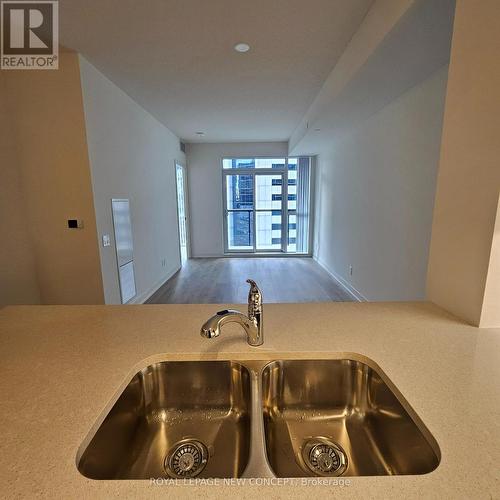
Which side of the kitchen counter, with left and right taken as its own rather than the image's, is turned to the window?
back

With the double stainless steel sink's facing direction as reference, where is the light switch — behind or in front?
behind

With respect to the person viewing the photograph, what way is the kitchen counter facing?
facing the viewer

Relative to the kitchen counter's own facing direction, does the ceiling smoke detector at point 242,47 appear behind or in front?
behind
